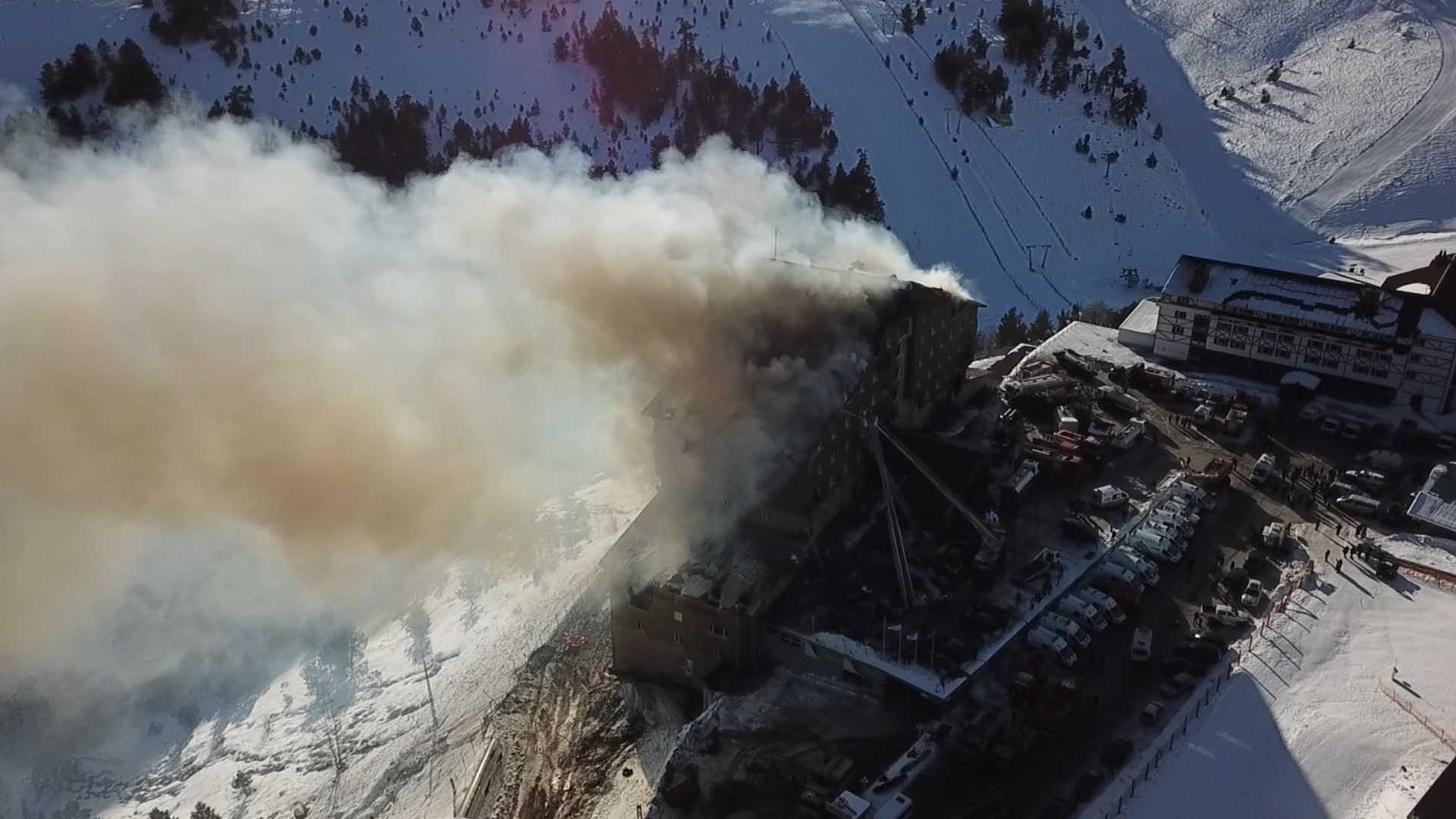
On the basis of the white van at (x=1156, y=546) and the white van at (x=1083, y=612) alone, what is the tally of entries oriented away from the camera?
0
